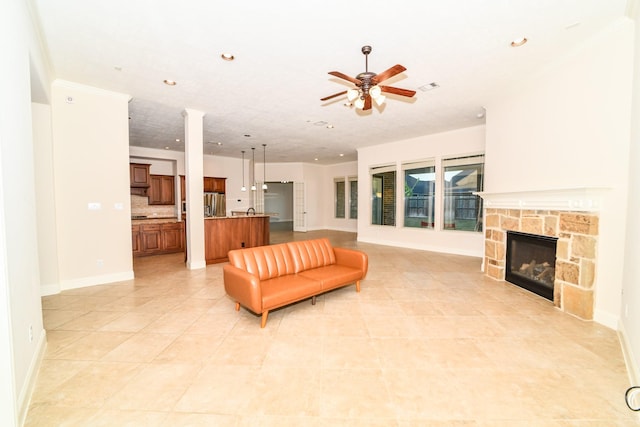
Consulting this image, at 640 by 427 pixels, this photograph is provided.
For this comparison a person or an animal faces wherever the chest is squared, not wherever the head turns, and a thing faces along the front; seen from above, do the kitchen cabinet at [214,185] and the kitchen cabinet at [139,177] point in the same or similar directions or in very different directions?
same or similar directions

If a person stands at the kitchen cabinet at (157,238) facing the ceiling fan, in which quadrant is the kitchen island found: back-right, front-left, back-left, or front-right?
front-left

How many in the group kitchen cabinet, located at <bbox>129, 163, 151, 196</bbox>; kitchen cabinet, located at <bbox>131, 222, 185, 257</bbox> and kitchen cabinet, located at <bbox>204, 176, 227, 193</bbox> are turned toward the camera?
3

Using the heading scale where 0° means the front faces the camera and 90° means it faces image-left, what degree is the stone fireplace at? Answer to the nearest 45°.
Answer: approximately 45°

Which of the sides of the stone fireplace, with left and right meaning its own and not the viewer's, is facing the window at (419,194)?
right

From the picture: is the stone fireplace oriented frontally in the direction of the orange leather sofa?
yes

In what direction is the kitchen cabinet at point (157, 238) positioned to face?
toward the camera

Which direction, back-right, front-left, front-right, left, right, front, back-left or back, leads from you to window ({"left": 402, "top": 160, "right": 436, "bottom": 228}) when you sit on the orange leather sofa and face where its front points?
left

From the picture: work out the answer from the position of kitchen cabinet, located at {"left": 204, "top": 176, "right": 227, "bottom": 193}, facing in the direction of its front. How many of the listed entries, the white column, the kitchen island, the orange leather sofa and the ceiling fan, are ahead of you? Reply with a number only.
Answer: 4

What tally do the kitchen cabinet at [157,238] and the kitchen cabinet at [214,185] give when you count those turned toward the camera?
2

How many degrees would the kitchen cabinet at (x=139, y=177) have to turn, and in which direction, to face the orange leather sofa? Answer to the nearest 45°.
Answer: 0° — it already faces it

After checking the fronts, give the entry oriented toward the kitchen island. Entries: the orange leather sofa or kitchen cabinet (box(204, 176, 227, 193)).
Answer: the kitchen cabinet

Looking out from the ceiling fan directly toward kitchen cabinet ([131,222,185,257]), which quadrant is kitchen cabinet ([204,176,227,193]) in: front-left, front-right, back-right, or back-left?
front-right

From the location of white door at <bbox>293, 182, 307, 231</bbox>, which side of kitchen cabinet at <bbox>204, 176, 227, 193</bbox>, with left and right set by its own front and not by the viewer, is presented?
left

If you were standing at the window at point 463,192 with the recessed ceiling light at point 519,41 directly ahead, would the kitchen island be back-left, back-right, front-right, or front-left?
front-right

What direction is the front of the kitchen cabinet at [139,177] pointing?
toward the camera

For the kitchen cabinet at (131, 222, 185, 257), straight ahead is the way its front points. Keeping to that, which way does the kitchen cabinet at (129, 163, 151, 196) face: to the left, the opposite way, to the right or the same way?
the same way

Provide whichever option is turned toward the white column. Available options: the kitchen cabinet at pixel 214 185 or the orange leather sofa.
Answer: the kitchen cabinet

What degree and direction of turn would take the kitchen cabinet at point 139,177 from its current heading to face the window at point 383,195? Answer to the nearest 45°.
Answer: approximately 45° to its left

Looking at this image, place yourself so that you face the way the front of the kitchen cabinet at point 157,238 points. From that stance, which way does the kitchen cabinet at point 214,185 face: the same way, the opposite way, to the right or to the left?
the same way
